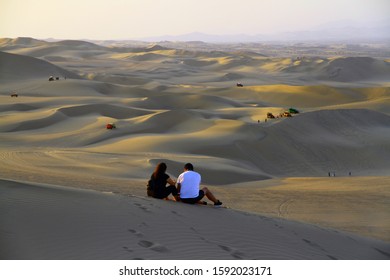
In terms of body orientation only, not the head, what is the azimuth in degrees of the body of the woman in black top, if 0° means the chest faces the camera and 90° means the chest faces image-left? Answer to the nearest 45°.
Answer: approximately 225°
